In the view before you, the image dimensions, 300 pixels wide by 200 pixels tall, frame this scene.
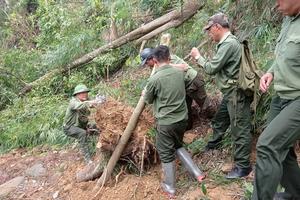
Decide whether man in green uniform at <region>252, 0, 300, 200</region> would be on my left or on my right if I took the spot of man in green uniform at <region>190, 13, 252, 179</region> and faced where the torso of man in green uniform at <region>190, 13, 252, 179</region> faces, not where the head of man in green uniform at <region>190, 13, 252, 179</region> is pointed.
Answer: on my left

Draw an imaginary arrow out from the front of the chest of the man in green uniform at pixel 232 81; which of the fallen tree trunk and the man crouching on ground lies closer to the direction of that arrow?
the man crouching on ground

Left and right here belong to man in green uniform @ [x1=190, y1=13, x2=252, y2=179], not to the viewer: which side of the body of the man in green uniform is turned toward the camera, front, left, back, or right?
left

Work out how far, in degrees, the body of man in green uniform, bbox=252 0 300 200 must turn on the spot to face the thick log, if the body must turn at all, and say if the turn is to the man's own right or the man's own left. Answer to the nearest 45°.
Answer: approximately 90° to the man's own right

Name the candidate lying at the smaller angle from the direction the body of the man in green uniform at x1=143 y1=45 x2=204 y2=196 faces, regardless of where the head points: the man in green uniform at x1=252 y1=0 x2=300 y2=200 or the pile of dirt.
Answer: the pile of dirt

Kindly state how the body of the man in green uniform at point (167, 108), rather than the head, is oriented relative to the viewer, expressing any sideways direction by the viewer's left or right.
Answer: facing away from the viewer and to the left of the viewer

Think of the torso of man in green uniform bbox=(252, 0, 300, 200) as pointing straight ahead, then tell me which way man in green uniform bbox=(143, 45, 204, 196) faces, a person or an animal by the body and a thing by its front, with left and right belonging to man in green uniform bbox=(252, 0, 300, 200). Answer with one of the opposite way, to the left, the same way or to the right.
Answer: to the right
